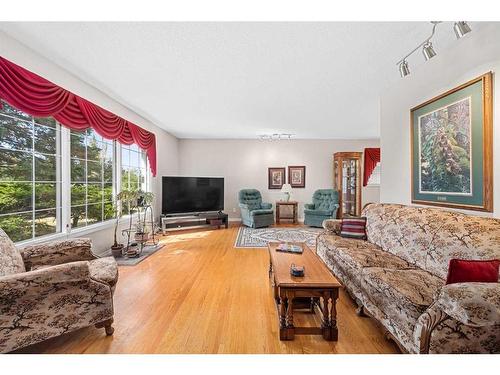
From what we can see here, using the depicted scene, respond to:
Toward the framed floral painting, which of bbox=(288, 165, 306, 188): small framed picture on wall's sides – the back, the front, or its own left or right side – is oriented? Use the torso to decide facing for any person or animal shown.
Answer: front

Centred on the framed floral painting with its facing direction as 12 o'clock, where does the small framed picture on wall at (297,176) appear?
The small framed picture on wall is roughly at 3 o'clock from the framed floral painting.

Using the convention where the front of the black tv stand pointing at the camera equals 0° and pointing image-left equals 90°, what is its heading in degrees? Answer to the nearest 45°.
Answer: approximately 0°

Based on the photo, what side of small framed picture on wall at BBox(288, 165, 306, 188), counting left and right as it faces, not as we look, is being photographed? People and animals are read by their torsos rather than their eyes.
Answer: front

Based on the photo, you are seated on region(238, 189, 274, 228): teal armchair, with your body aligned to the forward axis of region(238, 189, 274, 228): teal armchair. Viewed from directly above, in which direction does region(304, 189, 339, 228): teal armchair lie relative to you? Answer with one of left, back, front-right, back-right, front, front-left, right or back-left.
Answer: front-left

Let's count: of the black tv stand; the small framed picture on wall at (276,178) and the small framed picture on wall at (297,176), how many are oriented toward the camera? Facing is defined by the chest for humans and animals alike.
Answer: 3

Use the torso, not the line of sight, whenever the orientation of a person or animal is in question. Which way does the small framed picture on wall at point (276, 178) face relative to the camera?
toward the camera

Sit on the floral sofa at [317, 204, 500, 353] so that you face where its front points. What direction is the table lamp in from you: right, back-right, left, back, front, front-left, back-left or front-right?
right

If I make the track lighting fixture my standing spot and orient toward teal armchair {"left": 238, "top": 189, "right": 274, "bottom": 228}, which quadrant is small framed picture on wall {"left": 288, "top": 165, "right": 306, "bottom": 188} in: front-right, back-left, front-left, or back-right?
front-right

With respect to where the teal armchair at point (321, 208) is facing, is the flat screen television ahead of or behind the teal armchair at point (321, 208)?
ahead

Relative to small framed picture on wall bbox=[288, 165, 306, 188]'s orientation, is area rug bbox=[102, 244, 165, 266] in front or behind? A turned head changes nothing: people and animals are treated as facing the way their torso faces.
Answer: in front

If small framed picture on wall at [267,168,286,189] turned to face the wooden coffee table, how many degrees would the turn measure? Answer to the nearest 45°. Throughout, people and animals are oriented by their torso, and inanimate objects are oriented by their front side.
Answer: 0° — it already faces it

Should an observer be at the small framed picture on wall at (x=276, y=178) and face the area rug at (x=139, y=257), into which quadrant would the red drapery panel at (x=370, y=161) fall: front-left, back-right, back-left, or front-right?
back-left

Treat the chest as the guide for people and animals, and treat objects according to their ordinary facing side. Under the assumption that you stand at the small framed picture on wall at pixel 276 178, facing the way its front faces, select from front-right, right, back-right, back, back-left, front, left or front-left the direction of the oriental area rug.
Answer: front

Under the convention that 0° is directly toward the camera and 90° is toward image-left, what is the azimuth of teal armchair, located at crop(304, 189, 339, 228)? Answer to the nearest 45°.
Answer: approximately 45°

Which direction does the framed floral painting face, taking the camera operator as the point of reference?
facing the viewer and to the left of the viewer
